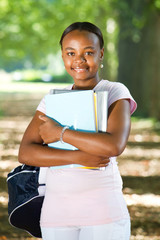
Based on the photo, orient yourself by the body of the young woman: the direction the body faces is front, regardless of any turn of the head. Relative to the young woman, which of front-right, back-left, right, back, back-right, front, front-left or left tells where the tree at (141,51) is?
back

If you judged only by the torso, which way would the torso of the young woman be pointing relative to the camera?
toward the camera
